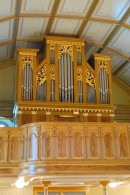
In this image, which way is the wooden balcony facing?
toward the camera
